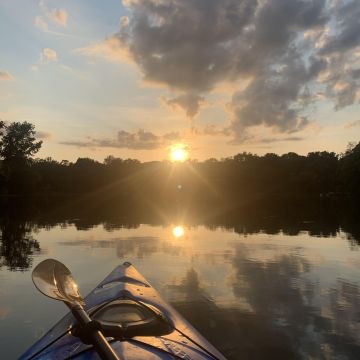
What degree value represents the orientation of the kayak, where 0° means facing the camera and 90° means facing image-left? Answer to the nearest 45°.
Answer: approximately 180°
